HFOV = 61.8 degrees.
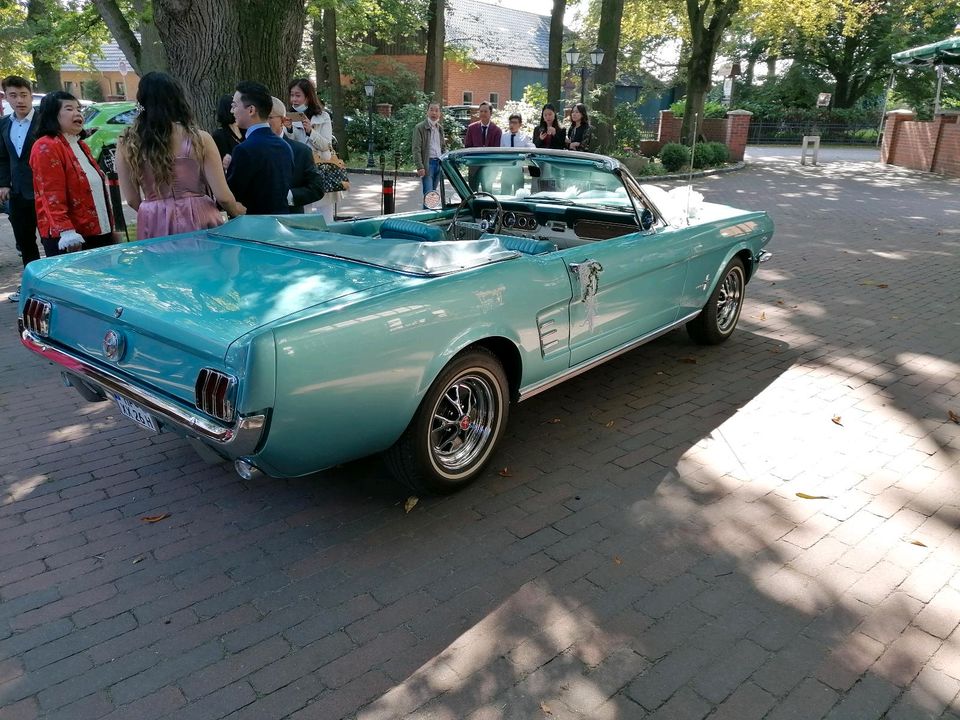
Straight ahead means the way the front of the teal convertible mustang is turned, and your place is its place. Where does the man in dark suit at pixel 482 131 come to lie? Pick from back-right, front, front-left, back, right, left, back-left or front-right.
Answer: front-left

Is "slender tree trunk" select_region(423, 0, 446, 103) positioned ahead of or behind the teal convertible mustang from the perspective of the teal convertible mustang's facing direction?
ahead

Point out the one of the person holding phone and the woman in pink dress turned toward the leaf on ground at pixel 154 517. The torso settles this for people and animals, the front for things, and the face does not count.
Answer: the person holding phone

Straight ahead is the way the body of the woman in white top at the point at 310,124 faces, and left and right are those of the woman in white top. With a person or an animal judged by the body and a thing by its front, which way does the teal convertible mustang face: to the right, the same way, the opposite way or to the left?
the opposite way

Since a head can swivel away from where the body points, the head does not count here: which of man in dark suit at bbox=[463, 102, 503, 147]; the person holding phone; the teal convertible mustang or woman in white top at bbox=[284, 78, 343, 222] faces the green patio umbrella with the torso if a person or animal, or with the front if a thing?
the teal convertible mustang

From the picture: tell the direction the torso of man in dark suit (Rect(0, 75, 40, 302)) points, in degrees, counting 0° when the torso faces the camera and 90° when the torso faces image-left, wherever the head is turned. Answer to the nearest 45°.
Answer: approximately 315°

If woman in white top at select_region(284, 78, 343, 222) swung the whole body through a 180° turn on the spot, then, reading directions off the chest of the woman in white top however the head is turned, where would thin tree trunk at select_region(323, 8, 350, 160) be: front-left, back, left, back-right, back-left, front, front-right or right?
front-left

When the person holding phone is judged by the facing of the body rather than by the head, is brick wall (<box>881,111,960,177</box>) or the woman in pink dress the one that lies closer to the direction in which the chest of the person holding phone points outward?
the woman in pink dress

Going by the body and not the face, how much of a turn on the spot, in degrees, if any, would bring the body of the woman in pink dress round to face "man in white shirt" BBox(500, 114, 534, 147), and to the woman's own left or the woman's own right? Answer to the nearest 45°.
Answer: approximately 45° to the woman's own right

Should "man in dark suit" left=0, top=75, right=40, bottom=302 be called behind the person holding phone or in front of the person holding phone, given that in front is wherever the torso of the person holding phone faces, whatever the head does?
in front

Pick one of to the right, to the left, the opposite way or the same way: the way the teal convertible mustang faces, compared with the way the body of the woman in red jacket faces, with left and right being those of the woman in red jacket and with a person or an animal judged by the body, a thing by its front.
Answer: to the left

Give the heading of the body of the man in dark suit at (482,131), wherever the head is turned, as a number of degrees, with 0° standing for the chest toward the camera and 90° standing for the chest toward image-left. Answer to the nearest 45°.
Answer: approximately 0°

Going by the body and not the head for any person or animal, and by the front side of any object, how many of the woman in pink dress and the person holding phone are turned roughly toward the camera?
1

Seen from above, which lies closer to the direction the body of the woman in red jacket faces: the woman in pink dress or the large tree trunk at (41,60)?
the woman in pink dress

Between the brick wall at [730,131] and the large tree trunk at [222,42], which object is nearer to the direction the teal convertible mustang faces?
the brick wall

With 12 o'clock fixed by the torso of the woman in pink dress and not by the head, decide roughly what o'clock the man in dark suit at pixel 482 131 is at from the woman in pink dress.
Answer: The man in dark suit is roughly at 1 o'clock from the woman in pink dress.

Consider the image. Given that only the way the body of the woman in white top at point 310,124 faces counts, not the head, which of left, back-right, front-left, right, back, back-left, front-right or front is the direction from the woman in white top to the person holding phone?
back

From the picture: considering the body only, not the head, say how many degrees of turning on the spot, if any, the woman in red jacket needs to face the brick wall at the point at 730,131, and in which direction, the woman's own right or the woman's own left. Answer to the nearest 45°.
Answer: approximately 90° to the woman's own left

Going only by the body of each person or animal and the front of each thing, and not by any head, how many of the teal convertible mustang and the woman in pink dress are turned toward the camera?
0
